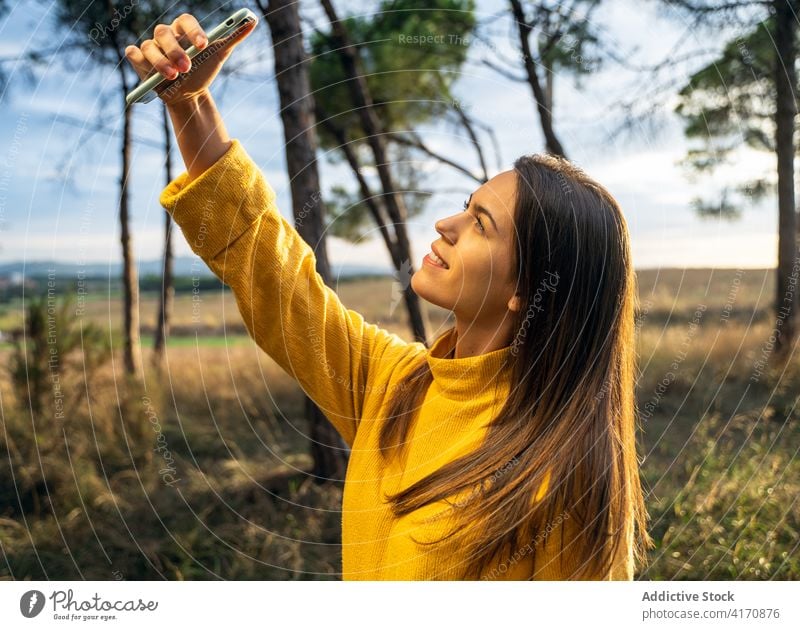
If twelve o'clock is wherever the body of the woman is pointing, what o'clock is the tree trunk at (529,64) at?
The tree trunk is roughly at 5 o'clock from the woman.

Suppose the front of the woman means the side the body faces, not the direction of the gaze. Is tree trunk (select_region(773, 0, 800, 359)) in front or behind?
behind

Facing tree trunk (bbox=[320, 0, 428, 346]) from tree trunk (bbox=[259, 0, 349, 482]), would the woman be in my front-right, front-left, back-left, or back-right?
back-right

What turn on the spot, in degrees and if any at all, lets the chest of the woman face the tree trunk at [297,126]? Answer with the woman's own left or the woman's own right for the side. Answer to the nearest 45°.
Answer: approximately 135° to the woman's own right

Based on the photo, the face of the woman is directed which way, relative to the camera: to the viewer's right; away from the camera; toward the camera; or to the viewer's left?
to the viewer's left

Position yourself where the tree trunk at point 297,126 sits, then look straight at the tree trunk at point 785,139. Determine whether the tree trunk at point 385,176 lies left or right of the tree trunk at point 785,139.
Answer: left

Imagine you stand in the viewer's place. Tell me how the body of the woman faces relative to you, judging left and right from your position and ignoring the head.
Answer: facing the viewer and to the left of the viewer
